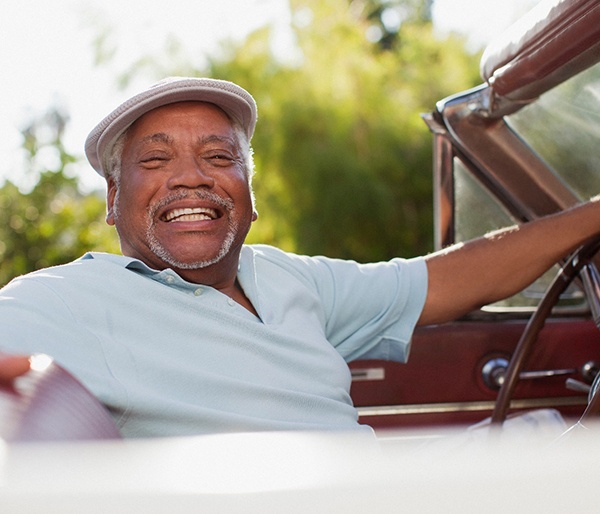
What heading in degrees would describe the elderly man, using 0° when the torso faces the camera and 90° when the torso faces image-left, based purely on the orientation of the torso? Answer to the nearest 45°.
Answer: approximately 0°

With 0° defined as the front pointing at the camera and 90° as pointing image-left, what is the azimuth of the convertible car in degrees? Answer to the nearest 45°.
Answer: approximately 270°
